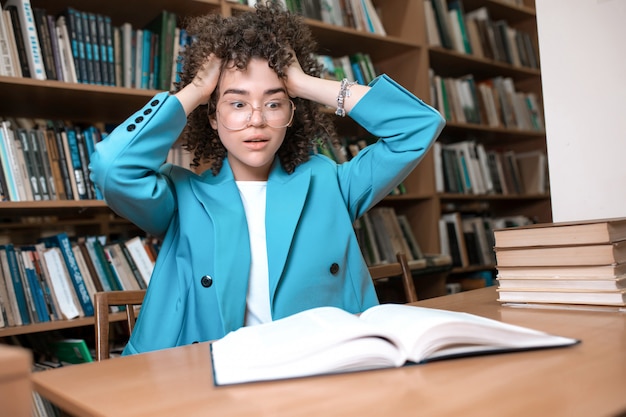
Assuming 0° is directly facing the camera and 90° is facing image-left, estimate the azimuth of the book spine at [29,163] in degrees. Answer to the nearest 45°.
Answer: approximately 0°

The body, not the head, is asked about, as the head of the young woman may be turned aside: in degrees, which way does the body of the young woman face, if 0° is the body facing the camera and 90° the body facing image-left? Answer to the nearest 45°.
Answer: approximately 0°

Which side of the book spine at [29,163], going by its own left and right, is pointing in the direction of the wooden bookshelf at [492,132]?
left

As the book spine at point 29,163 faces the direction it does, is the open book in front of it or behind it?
in front

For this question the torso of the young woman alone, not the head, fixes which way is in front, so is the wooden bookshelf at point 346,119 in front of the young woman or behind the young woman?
behind

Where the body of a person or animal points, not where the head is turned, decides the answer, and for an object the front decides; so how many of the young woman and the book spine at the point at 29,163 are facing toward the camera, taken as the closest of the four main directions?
2

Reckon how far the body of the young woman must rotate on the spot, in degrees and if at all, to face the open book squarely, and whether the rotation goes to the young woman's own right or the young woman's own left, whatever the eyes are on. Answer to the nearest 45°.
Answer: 0° — they already face it
